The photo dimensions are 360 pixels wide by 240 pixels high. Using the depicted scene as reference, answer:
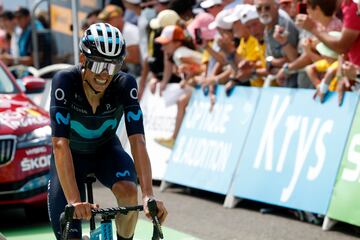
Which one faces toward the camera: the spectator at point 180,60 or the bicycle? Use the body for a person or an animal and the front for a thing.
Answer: the bicycle

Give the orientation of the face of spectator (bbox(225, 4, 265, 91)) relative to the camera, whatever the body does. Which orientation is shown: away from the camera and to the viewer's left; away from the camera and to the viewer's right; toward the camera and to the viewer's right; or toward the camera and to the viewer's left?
toward the camera and to the viewer's left

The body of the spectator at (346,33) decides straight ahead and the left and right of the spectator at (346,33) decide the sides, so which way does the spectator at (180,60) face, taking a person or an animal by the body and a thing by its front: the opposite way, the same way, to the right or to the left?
the same way

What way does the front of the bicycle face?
toward the camera

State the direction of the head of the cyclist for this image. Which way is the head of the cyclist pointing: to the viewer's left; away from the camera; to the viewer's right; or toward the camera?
toward the camera

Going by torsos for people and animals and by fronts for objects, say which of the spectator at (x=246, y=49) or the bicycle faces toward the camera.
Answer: the bicycle

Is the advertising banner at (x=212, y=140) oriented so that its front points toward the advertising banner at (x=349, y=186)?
no

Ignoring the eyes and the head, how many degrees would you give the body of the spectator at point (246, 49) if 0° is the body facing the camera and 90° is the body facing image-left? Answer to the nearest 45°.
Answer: approximately 90°

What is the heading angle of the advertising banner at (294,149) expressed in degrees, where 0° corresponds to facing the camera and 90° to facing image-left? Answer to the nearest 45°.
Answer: approximately 45°
